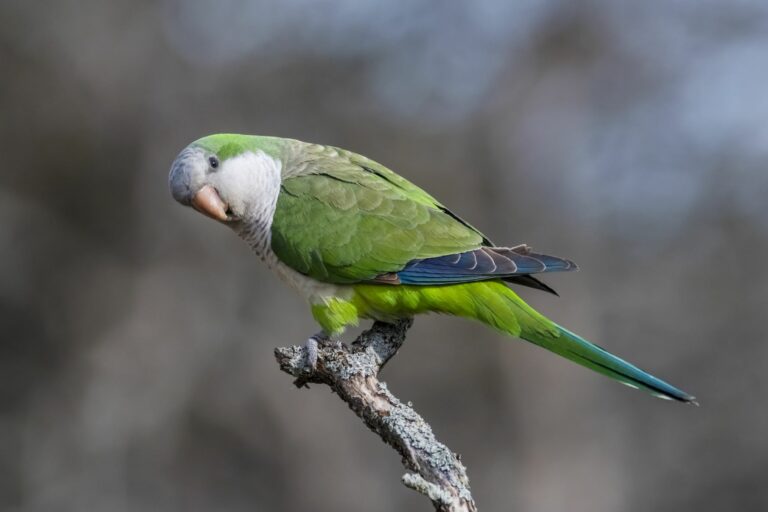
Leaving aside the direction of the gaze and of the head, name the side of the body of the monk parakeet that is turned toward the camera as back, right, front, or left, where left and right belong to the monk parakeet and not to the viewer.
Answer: left
